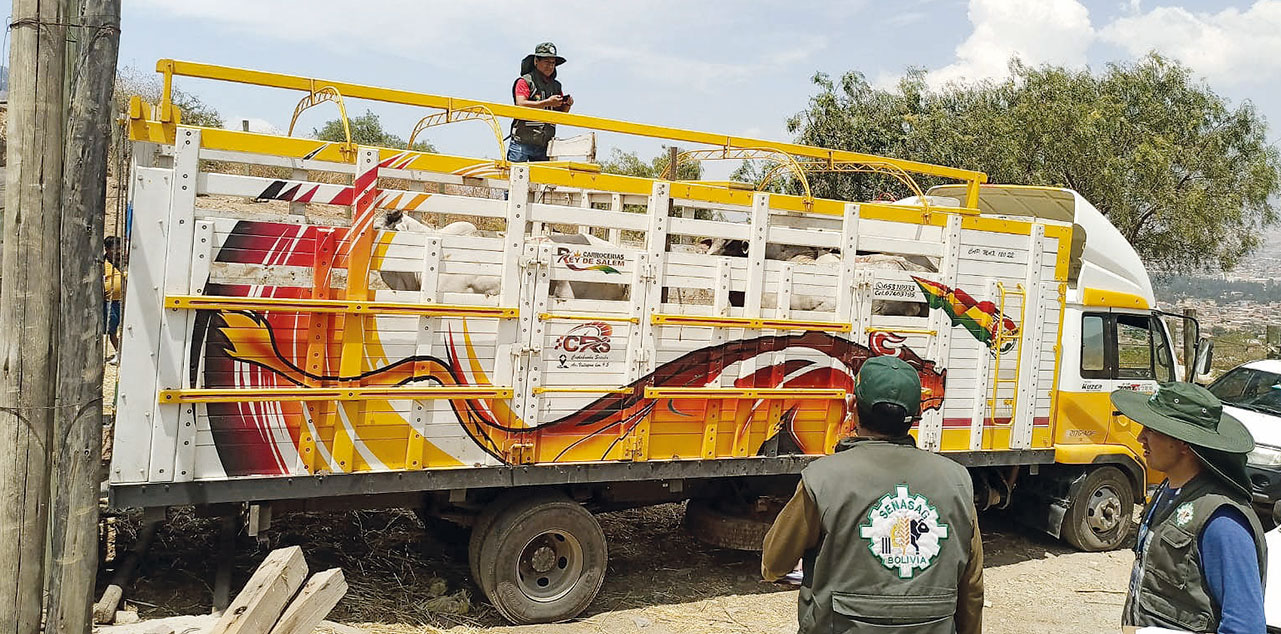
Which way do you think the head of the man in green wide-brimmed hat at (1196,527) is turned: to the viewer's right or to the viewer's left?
to the viewer's left

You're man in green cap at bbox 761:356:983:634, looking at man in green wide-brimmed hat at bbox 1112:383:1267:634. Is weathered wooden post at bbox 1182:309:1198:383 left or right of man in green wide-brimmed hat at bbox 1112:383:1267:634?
left

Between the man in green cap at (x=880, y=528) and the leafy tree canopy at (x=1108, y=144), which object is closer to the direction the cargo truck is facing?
the leafy tree canopy

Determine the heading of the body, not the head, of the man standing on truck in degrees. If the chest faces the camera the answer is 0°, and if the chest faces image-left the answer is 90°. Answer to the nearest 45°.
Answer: approximately 315°

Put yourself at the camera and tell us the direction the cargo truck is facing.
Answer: facing away from the viewer and to the right of the viewer

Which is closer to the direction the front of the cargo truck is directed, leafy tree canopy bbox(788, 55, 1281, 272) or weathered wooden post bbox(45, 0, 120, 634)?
the leafy tree canopy

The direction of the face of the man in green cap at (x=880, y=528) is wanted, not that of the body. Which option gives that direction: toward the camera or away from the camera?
away from the camera

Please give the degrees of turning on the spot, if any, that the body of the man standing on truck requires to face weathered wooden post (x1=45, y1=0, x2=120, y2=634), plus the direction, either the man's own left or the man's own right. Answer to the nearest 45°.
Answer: approximately 90° to the man's own right

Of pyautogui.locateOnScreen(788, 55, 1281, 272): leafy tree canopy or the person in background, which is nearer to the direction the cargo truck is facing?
the leafy tree canopy

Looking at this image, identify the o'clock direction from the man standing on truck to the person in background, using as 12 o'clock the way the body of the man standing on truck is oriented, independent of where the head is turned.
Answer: The person in background is roughly at 3 o'clock from the man standing on truck.

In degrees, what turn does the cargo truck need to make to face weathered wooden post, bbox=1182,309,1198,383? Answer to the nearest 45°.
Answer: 0° — it already faces it

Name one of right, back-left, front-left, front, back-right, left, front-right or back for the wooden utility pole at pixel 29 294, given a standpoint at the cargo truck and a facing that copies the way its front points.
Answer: back
